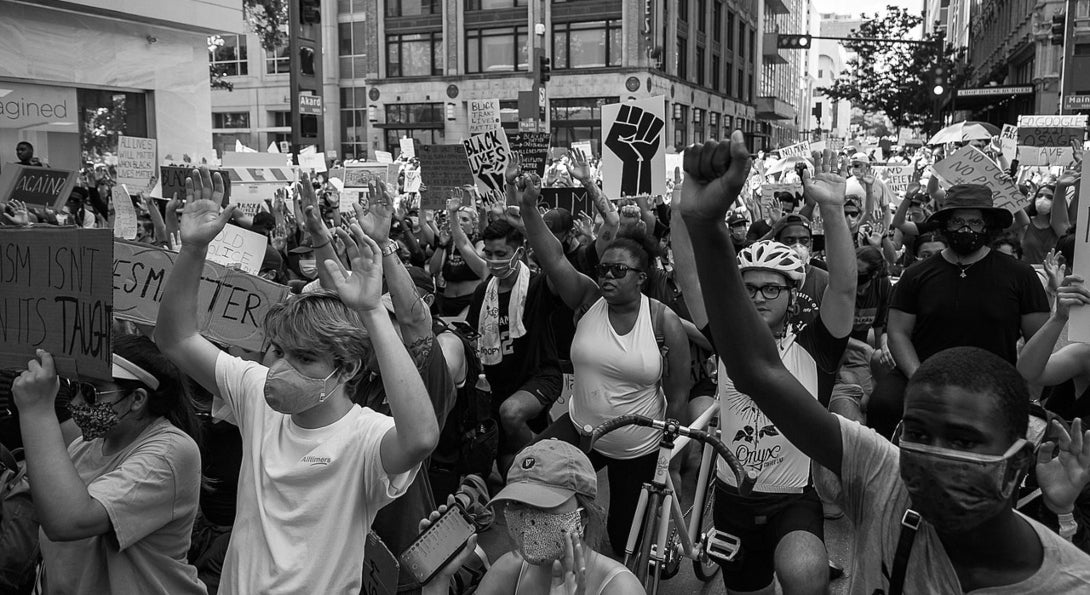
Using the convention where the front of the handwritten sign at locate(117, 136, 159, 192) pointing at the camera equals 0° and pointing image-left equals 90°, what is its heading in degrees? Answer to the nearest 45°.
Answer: approximately 0°

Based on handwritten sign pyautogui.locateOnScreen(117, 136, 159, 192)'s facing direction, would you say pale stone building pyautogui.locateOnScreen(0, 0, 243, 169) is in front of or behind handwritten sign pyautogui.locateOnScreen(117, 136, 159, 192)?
behind

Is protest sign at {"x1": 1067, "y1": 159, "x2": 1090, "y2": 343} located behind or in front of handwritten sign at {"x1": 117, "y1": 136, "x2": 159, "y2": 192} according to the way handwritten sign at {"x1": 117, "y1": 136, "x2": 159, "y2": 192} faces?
in front

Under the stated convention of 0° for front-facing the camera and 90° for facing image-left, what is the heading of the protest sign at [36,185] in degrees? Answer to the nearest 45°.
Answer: approximately 0°

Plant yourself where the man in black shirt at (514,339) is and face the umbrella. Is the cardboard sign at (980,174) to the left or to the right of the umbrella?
right

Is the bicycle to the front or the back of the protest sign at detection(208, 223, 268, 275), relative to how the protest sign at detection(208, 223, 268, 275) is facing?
to the front

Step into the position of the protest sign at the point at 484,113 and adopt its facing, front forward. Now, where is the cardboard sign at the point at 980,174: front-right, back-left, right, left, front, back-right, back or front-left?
front-left

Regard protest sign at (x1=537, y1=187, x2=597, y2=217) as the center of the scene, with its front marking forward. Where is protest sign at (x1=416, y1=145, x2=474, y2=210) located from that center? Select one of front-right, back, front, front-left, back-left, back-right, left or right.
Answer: back-right
